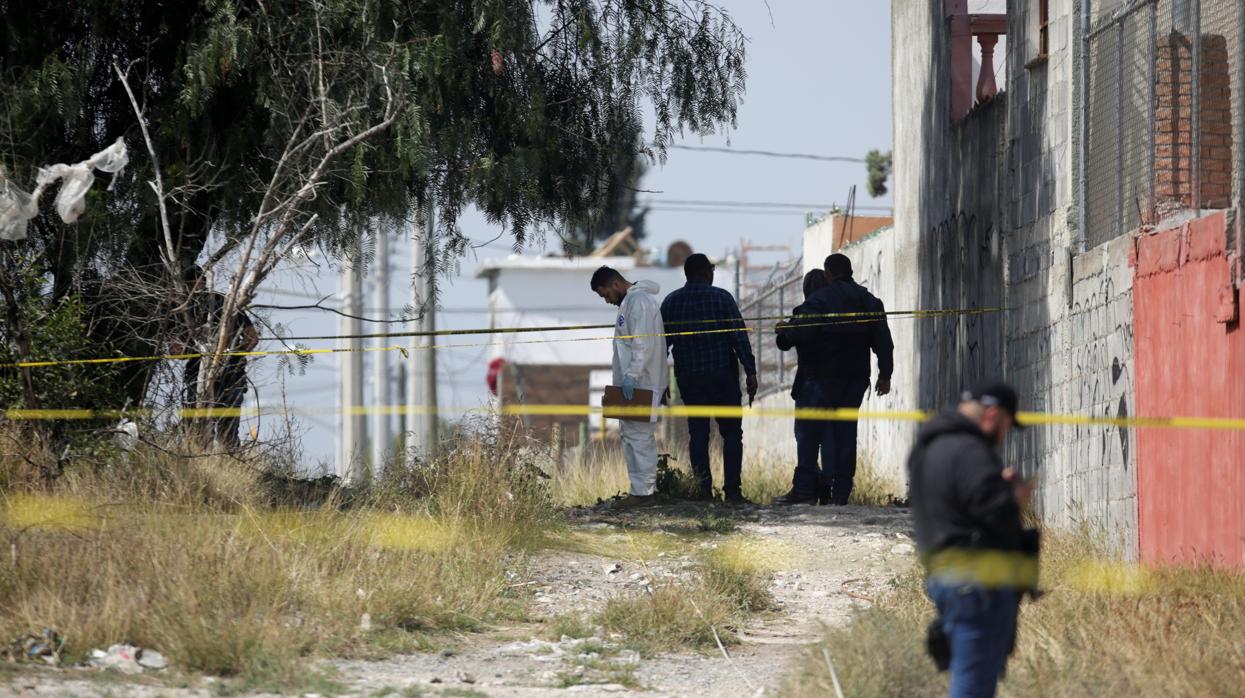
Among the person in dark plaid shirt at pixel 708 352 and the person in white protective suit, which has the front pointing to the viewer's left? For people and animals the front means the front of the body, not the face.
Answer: the person in white protective suit

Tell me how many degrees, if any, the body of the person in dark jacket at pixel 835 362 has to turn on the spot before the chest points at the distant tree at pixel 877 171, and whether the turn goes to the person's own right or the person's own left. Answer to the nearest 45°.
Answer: approximately 45° to the person's own right

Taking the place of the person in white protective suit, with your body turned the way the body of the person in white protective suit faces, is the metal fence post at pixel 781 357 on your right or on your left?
on your right

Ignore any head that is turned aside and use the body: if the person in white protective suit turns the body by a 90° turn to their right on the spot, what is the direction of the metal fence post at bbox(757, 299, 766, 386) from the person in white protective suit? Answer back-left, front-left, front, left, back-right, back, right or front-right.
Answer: front

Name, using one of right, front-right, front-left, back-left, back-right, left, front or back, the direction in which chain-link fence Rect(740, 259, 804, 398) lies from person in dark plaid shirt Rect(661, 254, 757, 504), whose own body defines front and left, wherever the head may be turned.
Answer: front

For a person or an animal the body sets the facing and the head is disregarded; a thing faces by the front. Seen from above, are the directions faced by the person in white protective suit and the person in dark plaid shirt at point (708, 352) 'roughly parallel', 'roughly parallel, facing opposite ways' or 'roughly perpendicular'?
roughly perpendicular

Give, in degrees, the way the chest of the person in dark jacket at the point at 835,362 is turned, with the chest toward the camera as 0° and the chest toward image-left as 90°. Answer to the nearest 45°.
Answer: approximately 135°

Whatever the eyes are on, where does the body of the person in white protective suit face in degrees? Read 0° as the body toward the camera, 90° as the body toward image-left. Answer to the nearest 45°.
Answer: approximately 90°

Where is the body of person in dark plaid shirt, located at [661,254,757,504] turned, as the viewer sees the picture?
away from the camera

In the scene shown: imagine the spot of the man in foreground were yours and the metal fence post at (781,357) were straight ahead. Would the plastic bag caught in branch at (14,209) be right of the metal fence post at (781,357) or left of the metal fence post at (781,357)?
left

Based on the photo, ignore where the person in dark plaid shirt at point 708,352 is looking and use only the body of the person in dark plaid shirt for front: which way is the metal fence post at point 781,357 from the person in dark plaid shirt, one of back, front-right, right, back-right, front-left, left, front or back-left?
front
